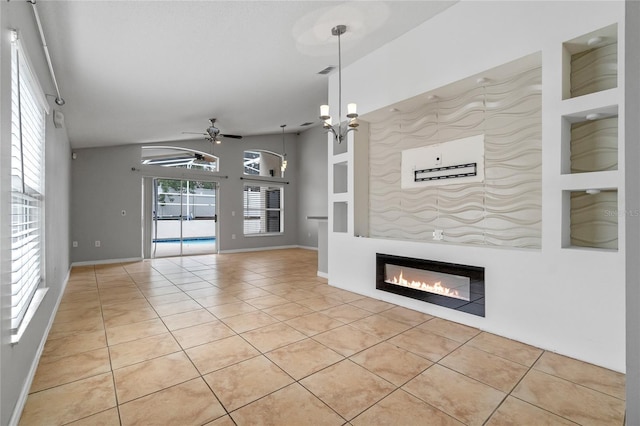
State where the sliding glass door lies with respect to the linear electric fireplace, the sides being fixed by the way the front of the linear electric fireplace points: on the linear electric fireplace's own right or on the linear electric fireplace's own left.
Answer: on the linear electric fireplace's own right

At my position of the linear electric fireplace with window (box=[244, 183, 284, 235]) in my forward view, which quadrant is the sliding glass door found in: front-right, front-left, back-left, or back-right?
front-left

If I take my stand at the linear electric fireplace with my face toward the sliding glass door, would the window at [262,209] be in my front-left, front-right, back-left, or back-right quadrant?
front-right

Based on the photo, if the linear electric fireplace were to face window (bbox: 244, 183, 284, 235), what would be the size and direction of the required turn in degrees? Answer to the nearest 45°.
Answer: approximately 90° to its right
